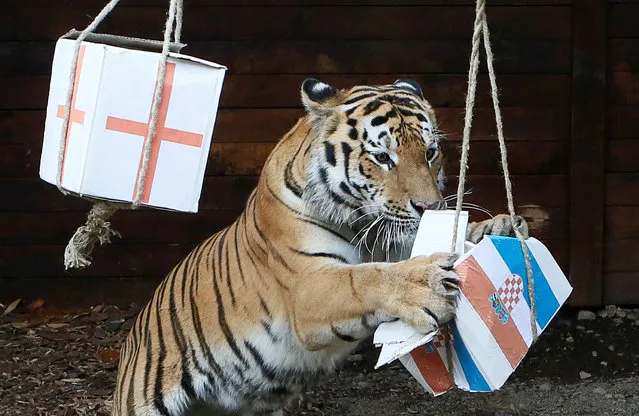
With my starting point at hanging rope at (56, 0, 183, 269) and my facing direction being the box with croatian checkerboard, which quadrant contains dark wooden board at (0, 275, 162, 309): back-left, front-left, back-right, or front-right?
back-left

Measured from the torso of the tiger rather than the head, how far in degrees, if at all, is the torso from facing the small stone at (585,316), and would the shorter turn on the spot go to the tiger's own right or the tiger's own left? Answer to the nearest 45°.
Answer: approximately 45° to the tiger's own left

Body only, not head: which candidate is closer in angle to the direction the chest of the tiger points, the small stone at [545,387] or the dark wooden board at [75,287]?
the small stone

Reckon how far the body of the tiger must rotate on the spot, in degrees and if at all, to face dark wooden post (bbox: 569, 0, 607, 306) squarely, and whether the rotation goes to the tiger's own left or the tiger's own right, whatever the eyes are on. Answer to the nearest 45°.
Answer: approximately 45° to the tiger's own left

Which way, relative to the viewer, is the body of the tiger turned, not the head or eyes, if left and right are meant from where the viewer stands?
facing to the right of the viewer
